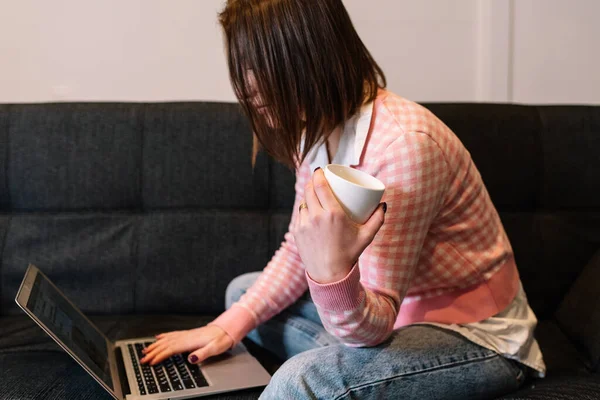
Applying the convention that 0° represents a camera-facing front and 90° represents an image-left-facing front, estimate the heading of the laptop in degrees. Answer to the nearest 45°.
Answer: approximately 270°

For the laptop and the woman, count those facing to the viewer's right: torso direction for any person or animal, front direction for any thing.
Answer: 1

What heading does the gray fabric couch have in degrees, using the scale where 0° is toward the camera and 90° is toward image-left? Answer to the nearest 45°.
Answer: approximately 0°

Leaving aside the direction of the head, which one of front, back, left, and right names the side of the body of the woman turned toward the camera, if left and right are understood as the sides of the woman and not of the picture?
left
